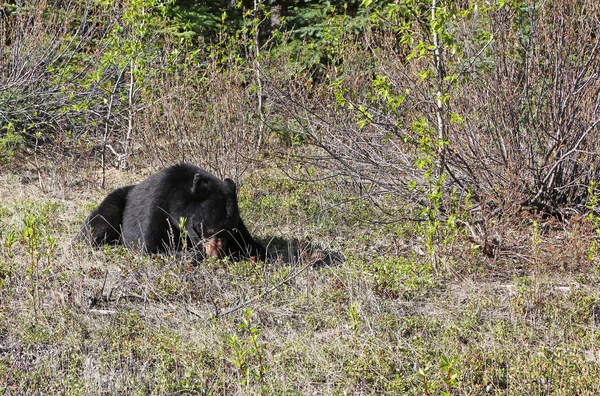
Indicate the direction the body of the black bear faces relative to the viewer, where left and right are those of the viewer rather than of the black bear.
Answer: facing the viewer and to the right of the viewer

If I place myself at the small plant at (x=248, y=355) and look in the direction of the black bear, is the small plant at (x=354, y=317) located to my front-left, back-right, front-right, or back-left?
front-right

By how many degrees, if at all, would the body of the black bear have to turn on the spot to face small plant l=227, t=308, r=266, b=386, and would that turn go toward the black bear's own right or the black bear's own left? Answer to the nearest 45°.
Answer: approximately 45° to the black bear's own right

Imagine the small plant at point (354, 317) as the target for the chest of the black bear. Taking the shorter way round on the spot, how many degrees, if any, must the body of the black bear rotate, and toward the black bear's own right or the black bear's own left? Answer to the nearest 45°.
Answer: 0° — it already faces it
